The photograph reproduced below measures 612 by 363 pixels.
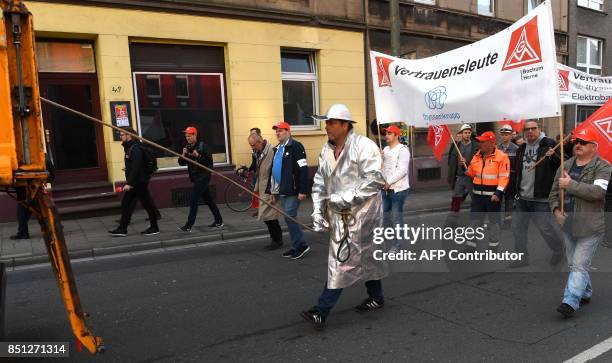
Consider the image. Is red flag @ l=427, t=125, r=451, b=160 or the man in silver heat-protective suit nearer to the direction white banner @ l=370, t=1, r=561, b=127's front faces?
the man in silver heat-protective suit

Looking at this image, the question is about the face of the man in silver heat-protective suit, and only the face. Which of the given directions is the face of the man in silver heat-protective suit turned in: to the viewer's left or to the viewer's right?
to the viewer's left

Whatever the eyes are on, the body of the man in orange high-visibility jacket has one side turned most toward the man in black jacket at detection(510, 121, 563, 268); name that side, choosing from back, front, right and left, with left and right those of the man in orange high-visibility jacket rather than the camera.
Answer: left

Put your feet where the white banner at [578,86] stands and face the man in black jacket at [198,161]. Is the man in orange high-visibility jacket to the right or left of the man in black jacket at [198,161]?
left

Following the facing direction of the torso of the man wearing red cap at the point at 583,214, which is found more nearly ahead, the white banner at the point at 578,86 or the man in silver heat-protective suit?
the man in silver heat-protective suit

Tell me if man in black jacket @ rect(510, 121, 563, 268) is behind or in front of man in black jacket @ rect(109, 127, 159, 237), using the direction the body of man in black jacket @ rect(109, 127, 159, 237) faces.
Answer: behind

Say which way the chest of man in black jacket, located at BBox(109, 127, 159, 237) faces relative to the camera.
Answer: to the viewer's left
